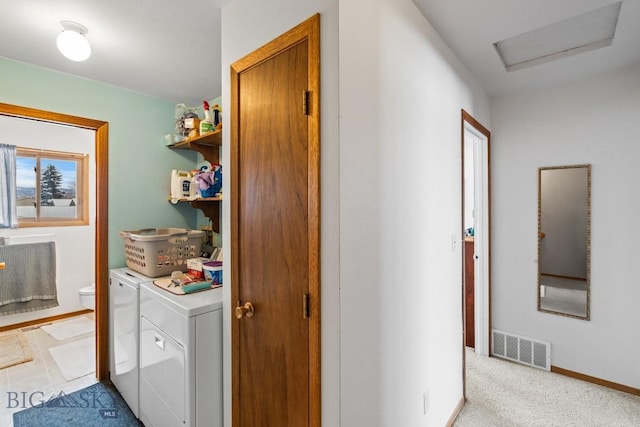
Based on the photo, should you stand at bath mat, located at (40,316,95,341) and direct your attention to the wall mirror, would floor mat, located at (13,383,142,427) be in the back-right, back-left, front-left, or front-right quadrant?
front-right

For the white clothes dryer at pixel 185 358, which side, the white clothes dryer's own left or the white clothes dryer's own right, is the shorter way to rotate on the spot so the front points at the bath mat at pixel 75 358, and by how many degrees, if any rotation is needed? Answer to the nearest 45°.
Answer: approximately 90° to the white clothes dryer's own right

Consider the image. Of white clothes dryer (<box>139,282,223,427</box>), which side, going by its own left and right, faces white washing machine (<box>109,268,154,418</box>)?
right

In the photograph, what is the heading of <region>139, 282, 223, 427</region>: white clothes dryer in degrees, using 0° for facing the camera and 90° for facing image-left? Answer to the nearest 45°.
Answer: approximately 45°

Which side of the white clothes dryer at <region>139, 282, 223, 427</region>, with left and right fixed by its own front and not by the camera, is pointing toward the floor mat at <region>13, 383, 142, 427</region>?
right

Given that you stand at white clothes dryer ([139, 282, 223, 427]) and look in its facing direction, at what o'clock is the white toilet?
The white toilet is roughly at 4 o'clock from the white clothes dryer.
